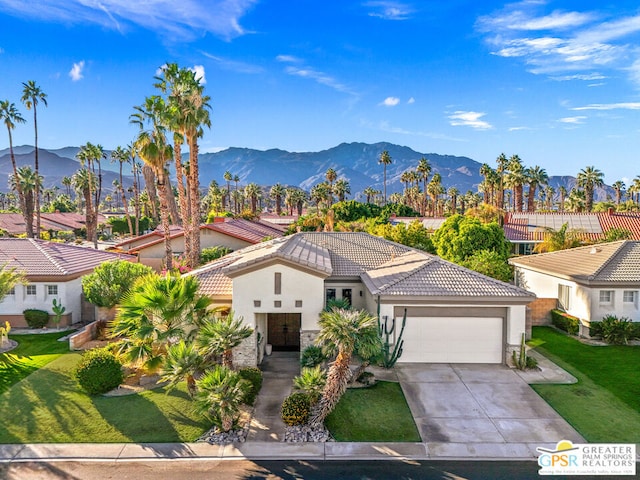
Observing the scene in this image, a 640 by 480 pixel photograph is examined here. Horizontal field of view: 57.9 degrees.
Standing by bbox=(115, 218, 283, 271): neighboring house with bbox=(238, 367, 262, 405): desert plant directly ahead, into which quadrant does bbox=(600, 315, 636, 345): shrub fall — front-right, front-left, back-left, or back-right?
front-left

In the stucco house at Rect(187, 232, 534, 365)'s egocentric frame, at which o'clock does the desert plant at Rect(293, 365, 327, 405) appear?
The desert plant is roughly at 1 o'clock from the stucco house.

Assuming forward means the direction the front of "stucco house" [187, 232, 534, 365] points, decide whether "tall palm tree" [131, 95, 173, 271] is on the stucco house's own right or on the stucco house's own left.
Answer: on the stucco house's own right

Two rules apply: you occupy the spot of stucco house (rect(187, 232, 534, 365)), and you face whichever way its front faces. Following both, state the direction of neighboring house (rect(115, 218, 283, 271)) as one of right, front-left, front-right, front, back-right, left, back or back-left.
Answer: back-right

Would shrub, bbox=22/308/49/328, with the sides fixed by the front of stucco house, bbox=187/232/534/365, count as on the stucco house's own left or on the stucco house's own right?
on the stucco house's own right

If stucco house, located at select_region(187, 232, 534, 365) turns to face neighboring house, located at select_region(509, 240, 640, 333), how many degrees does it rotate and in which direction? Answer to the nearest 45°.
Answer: approximately 135° to its left

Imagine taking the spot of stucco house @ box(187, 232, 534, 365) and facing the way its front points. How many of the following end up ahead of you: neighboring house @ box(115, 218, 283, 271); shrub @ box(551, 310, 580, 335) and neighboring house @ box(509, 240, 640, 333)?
0

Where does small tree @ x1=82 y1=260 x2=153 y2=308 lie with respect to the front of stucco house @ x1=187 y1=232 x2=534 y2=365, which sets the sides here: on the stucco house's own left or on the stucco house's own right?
on the stucco house's own right

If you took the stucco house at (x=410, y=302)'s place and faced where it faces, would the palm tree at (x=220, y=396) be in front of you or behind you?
in front

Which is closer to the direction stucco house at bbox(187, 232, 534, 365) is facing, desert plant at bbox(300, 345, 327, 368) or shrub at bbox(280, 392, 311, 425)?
the shrub

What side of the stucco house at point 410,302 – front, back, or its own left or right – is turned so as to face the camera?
front

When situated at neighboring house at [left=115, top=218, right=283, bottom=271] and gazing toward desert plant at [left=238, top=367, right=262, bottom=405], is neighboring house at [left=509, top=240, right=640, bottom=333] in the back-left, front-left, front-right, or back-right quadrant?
front-left
